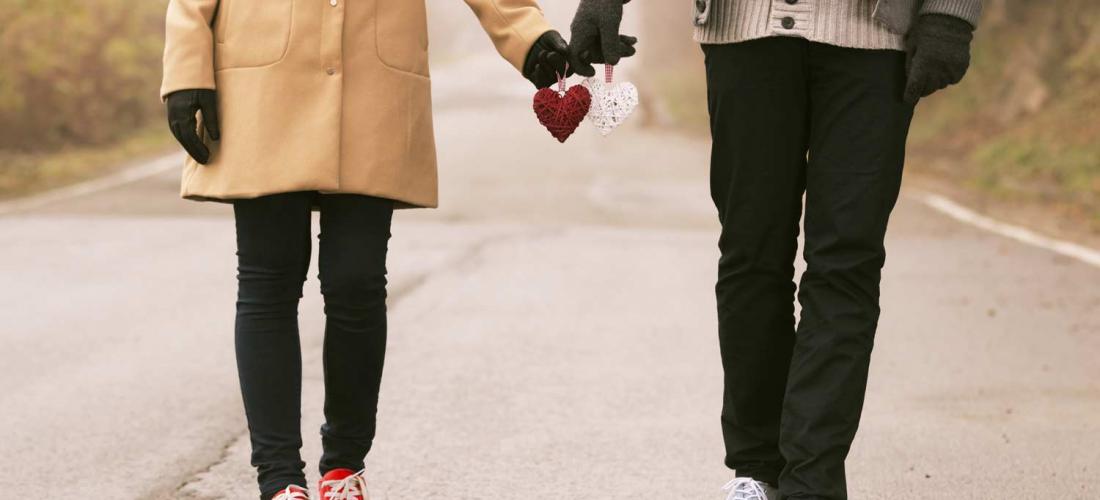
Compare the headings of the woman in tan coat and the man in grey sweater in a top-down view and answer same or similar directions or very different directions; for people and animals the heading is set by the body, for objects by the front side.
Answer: same or similar directions

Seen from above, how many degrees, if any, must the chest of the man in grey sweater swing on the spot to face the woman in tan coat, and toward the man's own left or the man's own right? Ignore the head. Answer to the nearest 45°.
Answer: approximately 90° to the man's own right

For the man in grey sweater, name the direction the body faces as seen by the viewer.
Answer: toward the camera

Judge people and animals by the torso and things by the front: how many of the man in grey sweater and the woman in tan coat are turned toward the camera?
2

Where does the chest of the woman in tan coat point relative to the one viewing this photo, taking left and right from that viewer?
facing the viewer

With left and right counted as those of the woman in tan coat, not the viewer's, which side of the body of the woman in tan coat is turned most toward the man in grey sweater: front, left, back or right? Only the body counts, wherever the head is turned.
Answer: left
